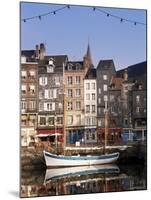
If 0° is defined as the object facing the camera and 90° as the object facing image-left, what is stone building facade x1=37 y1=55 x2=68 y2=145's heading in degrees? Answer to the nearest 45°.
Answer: approximately 0°

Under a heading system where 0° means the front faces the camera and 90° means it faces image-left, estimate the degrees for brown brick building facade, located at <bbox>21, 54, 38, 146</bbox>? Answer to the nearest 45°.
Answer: approximately 0°

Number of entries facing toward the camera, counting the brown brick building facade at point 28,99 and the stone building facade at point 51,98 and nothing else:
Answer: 2
